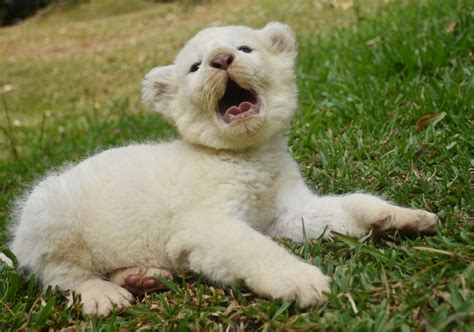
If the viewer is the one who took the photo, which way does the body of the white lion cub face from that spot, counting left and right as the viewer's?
facing the viewer and to the right of the viewer
